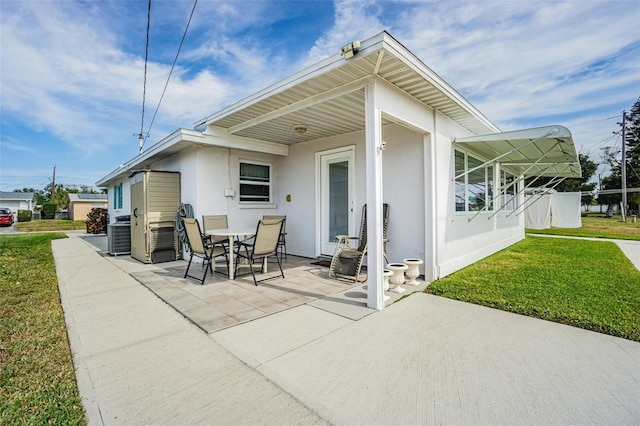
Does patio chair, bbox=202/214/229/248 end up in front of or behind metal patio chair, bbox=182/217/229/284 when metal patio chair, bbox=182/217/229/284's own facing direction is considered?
in front

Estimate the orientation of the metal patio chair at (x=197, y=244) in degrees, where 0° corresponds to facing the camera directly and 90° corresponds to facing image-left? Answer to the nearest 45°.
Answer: approximately 225°

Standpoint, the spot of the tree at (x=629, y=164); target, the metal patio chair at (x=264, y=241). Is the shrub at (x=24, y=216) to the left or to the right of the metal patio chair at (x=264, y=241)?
right

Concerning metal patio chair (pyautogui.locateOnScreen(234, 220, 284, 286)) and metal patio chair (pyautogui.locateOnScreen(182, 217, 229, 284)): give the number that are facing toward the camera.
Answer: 0

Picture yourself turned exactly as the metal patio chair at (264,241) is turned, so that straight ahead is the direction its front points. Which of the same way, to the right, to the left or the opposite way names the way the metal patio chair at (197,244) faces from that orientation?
to the right

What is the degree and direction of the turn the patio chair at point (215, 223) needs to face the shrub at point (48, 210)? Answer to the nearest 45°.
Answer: approximately 180°

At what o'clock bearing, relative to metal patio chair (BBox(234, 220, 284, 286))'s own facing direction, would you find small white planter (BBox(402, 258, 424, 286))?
The small white planter is roughly at 5 o'clock from the metal patio chair.

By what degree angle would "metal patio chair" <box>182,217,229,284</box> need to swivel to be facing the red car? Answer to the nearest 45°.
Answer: approximately 90° to its left

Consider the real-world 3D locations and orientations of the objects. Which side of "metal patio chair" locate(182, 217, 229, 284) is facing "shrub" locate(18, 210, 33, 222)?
left

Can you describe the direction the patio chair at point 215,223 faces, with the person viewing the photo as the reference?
facing the viewer and to the right of the viewer

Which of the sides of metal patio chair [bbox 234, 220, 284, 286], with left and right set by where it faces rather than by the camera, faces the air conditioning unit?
front

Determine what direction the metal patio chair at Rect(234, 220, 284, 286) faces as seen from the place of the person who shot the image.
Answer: facing away from the viewer and to the left of the viewer

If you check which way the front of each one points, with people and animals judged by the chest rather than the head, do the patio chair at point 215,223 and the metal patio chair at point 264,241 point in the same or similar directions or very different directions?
very different directions
